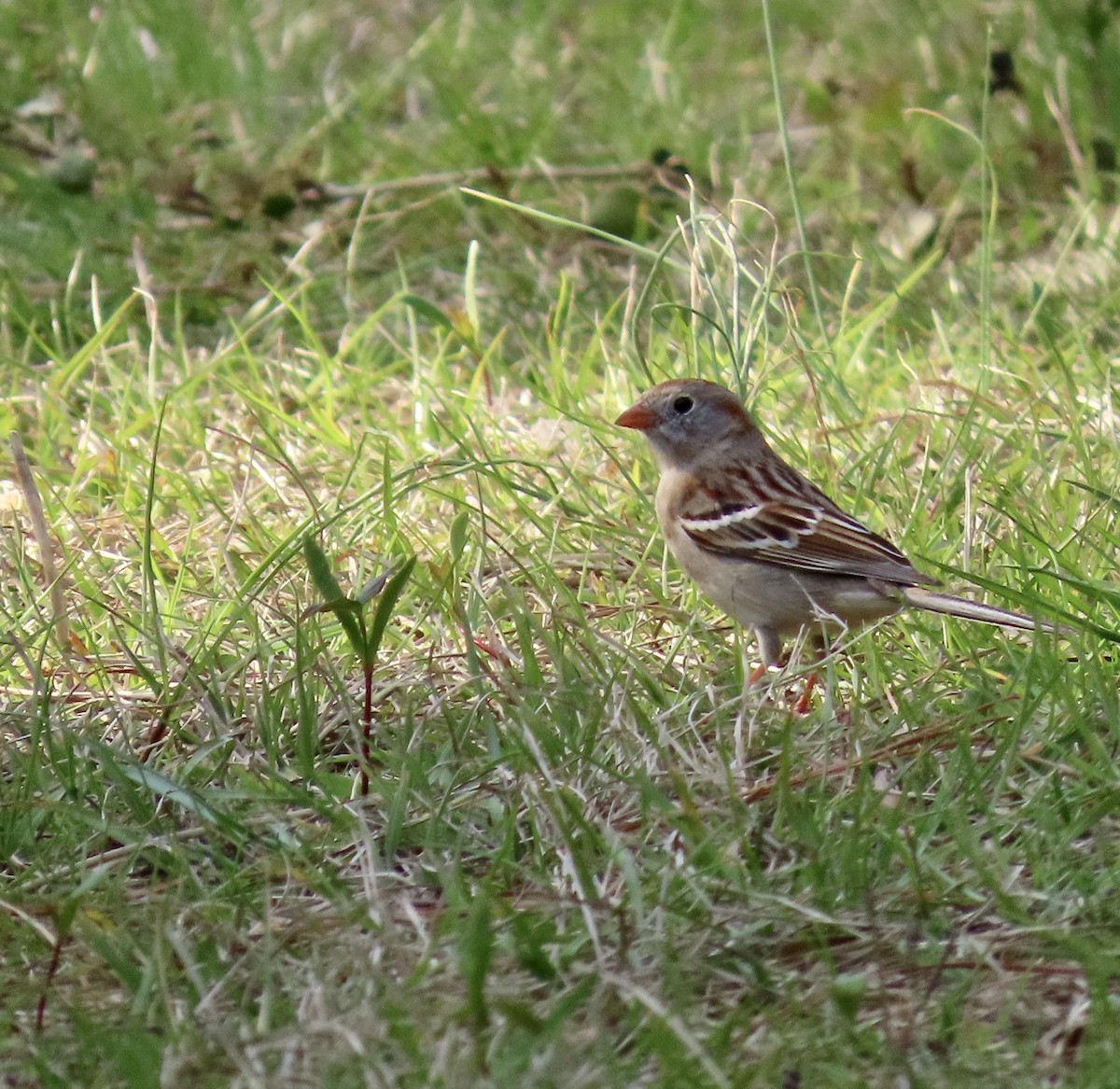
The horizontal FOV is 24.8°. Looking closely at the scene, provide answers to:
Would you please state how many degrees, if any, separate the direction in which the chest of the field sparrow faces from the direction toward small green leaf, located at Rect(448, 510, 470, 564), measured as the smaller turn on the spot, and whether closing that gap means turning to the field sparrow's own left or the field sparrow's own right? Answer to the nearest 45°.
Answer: approximately 45° to the field sparrow's own right

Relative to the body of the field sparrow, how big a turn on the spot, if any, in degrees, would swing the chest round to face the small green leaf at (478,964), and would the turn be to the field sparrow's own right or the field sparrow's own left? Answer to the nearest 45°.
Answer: approximately 90° to the field sparrow's own left

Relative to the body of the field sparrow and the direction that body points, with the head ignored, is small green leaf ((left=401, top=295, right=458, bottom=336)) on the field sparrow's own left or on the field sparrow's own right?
on the field sparrow's own right

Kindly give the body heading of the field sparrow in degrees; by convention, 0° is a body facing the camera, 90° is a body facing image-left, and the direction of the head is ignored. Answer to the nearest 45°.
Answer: approximately 90°
